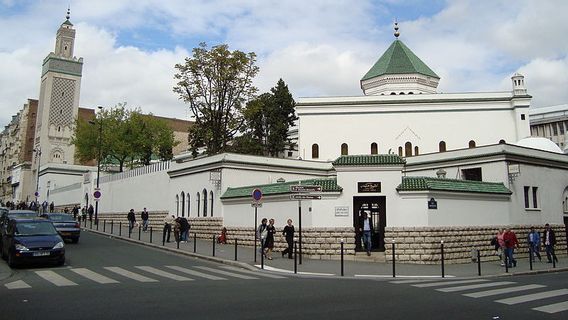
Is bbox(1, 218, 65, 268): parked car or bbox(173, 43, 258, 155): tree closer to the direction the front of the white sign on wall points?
the parked car

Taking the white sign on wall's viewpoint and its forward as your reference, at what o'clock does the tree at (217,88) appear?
The tree is roughly at 5 o'clock from the white sign on wall.

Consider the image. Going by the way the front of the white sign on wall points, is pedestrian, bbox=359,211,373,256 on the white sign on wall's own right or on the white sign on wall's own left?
on the white sign on wall's own left

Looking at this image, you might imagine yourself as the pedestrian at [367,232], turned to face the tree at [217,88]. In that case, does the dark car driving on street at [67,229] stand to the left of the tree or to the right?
left

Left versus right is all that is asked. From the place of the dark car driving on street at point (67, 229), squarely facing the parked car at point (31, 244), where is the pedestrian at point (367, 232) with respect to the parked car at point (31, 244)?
left

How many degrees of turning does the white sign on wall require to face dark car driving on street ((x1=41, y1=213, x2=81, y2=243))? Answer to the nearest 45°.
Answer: approximately 90° to its right

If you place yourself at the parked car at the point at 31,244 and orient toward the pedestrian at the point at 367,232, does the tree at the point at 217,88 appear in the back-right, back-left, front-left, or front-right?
front-left

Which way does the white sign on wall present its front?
toward the camera

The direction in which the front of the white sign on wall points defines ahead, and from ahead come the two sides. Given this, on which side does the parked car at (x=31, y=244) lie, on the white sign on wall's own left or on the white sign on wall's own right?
on the white sign on wall's own right
